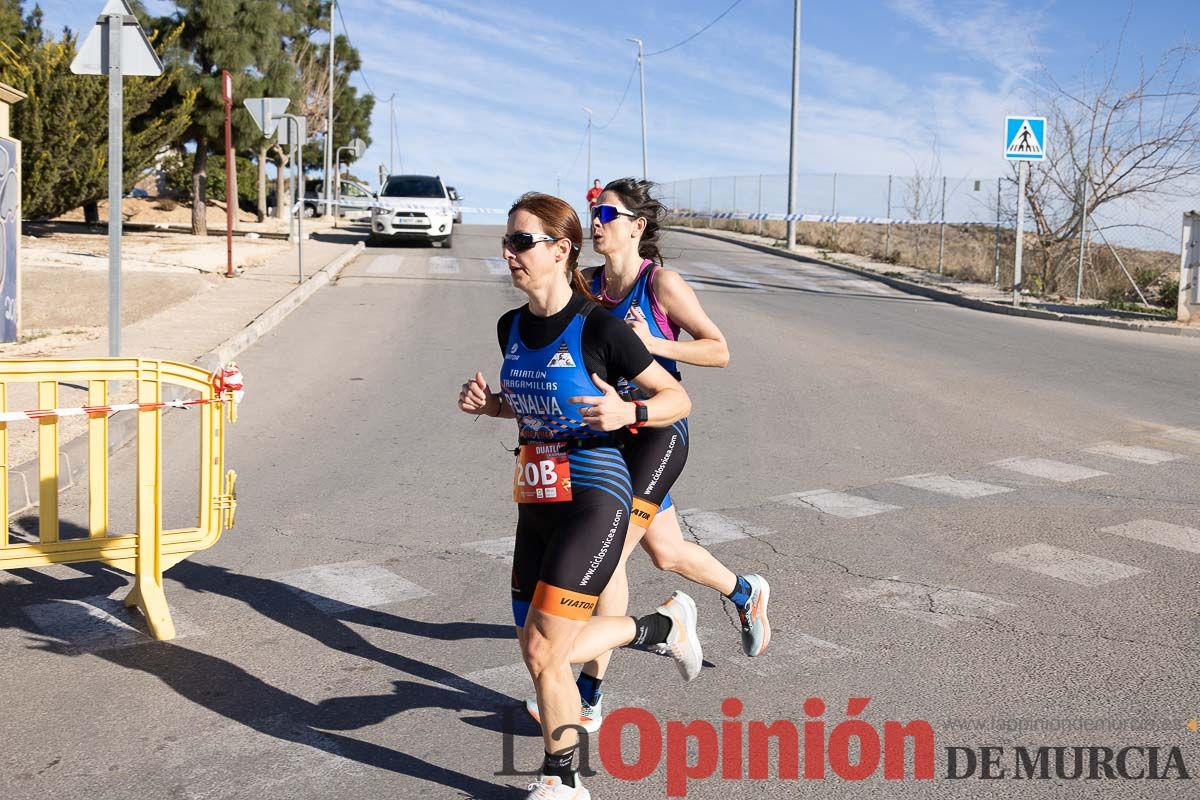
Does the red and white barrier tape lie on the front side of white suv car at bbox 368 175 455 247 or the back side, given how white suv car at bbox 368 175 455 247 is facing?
on the front side

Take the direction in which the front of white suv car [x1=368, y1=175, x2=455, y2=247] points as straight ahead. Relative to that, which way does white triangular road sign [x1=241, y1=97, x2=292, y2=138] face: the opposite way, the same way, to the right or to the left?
the opposite way

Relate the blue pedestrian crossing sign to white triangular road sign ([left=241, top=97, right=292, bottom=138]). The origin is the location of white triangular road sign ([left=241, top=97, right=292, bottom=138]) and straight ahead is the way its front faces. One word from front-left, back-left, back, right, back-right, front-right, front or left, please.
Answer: right

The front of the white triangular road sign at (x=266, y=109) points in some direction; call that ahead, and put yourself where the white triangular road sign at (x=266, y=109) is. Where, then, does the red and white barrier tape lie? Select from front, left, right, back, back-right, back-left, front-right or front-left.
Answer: back

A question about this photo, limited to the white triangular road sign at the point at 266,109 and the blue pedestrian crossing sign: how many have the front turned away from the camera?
1

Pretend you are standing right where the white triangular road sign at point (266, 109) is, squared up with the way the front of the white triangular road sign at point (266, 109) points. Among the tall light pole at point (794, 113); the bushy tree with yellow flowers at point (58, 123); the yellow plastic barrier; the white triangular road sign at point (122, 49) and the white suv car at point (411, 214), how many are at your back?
2

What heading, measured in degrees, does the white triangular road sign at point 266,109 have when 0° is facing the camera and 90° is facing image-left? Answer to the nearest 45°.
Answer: approximately 180°

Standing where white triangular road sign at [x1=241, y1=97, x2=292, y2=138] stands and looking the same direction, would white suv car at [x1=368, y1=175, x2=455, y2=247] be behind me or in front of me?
in front

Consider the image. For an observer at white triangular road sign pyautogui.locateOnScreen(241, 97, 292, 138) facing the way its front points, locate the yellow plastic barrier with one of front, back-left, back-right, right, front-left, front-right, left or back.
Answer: back

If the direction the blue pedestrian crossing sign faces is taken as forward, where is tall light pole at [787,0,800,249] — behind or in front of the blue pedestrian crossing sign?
behind
